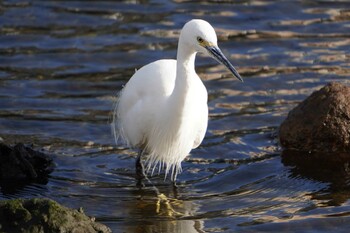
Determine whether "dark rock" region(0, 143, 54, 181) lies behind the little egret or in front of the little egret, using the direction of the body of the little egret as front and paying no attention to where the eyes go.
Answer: behind

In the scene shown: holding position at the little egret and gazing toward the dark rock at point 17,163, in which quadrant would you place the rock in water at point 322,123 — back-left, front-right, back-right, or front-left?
back-right

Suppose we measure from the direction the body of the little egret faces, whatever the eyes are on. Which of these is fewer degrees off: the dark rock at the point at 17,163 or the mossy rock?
the mossy rock

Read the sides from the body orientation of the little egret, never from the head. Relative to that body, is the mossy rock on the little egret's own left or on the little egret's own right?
on the little egret's own right

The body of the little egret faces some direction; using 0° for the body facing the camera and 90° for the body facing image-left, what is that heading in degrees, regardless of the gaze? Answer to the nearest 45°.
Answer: approximately 315°

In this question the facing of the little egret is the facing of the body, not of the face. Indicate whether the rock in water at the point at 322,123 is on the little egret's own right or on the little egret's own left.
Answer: on the little egret's own left

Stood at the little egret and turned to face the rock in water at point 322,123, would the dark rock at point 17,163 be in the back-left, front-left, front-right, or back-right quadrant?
back-left
